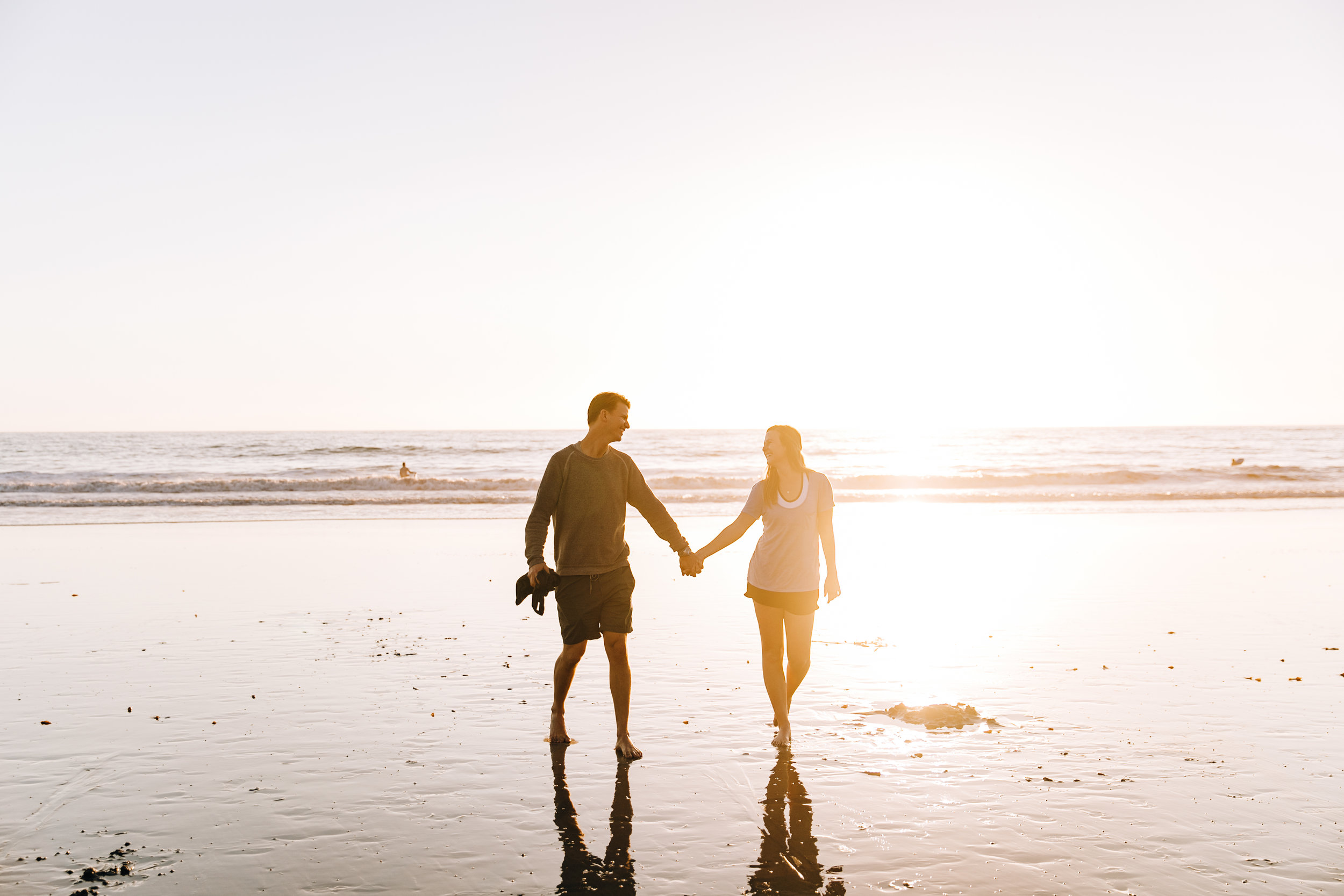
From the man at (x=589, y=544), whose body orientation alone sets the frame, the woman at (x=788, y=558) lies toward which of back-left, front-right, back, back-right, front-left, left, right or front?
left

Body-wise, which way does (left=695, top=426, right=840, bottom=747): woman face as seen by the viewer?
toward the camera

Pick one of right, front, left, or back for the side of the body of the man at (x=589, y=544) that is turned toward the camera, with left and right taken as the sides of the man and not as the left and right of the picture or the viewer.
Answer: front

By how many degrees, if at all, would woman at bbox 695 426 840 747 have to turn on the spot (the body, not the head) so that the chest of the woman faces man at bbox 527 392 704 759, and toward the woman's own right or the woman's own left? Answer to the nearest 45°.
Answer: approximately 90° to the woman's own right

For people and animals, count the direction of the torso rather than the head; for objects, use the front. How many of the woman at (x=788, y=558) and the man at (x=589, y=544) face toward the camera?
2
